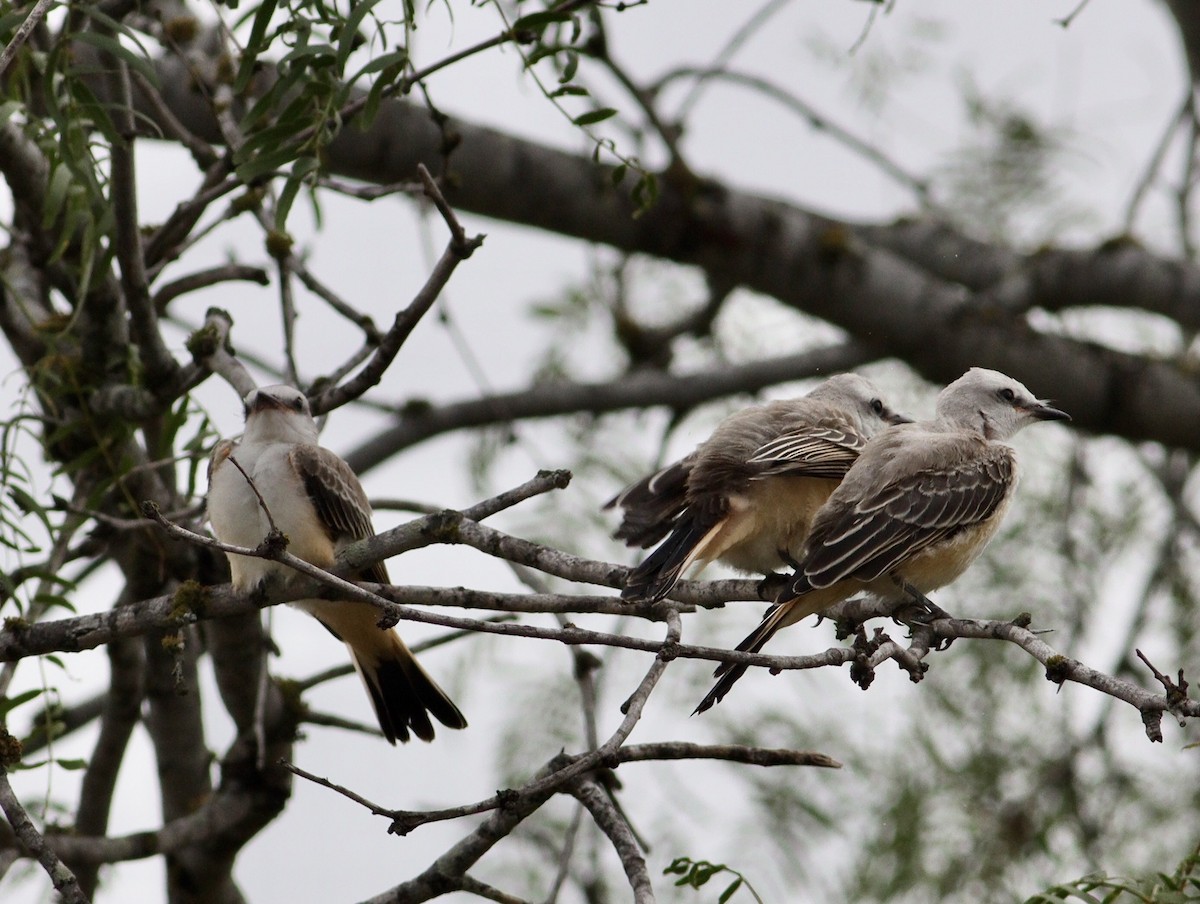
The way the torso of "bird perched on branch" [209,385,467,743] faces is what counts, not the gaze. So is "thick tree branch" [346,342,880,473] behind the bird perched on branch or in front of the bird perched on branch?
behind

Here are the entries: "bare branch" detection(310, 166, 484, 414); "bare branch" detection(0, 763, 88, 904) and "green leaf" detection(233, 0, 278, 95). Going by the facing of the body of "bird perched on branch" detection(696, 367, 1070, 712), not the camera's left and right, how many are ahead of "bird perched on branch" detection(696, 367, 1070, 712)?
0

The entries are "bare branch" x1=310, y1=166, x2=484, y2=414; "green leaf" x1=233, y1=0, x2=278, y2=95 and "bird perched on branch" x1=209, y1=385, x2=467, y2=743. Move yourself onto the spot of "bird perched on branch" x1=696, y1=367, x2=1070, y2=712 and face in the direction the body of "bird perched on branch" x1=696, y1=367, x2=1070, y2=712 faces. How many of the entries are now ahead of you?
0

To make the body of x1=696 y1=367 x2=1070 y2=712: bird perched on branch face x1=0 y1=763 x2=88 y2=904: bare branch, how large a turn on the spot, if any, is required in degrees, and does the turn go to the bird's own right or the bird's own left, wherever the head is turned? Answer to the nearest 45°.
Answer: approximately 135° to the bird's own right

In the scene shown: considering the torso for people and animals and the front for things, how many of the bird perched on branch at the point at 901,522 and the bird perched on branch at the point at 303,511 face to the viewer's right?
1

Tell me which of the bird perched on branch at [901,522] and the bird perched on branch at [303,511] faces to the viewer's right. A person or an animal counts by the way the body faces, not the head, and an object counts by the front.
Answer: the bird perched on branch at [901,522]

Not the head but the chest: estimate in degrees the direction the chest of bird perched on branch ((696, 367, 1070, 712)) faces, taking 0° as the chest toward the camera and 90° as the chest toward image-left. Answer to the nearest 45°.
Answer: approximately 270°

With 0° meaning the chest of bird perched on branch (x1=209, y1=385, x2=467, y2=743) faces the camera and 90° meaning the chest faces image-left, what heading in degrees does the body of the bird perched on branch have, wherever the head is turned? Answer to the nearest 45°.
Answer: approximately 45°

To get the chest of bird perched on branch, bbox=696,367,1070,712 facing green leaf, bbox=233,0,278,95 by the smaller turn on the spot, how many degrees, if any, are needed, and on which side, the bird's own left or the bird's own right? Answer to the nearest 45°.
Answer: approximately 135° to the bird's own right

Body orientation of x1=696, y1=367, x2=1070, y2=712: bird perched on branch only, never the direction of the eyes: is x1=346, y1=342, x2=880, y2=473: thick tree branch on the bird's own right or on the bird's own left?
on the bird's own left

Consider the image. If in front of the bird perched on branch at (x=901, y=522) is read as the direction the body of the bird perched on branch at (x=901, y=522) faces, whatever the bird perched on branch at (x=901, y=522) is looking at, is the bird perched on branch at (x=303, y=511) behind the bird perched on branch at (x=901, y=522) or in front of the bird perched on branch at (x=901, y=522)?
behind
